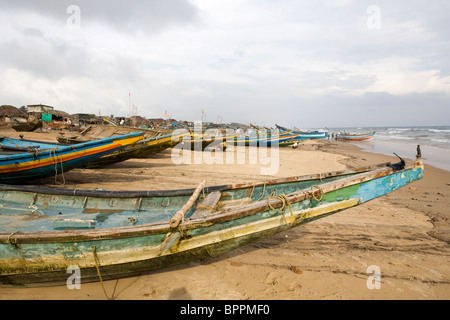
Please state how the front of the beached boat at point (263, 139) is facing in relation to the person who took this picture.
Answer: facing to the right of the viewer

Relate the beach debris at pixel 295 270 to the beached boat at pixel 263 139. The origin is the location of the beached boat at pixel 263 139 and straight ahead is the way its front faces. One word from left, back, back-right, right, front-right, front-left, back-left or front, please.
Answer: right

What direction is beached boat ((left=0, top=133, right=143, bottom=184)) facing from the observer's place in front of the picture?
facing to the right of the viewer

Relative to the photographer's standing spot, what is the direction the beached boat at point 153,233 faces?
facing to the right of the viewer

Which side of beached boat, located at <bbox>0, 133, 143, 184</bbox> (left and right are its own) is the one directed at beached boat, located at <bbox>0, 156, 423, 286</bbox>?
right

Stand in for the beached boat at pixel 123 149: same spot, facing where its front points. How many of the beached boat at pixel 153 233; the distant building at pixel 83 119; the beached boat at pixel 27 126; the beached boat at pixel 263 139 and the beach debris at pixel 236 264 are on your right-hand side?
2

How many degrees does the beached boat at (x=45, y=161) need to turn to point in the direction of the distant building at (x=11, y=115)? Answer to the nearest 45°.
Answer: approximately 90° to its left

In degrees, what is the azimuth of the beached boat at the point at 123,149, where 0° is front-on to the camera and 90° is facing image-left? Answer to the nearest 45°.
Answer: approximately 270°

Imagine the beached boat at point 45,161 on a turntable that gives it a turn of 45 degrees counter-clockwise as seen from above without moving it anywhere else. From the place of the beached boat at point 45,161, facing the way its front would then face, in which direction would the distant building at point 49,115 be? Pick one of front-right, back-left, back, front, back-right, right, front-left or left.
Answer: front-left

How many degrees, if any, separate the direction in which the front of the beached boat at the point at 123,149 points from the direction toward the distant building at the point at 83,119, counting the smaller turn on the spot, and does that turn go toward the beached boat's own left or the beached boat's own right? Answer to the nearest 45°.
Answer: approximately 90° to the beached boat's own left
